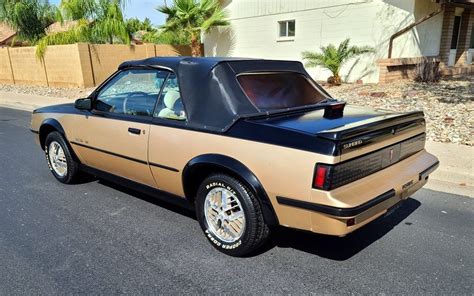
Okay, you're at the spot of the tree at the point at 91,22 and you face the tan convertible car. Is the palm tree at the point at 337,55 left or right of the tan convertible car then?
left

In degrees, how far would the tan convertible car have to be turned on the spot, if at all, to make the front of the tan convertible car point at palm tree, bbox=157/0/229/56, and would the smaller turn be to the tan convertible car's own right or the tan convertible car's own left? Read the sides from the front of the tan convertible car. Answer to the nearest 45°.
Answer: approximately 45° to the tan convertible car's own right

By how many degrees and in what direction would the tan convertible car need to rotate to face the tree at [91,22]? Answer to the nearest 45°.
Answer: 0° — it already faces it

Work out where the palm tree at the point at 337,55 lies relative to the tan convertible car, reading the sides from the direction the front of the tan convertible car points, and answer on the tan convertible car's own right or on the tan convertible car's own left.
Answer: on the tan convertible car's own right

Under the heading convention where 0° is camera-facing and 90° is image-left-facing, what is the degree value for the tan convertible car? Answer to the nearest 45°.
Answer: approximately 135°

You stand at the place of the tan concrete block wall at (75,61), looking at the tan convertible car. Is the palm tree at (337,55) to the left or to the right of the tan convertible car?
left

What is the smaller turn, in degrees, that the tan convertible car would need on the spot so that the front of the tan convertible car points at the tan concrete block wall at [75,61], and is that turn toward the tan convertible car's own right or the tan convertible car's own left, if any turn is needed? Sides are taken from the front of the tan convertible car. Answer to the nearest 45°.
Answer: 0° — it already faces it
